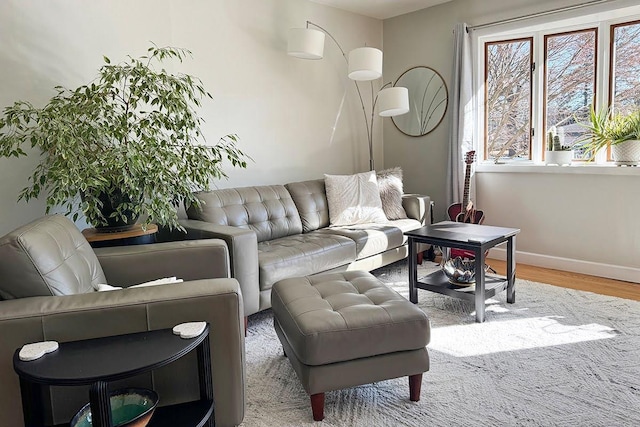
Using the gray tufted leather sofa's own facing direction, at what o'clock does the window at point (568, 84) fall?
The window is roughly at 10 o'clock from the gray tufted leather sofa.

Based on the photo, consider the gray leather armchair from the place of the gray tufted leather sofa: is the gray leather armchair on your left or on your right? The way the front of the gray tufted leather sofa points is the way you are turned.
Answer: on your right

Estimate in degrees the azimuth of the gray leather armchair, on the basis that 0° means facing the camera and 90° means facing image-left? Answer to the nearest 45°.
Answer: approximately 270°

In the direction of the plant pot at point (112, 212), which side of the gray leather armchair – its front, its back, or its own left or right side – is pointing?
left

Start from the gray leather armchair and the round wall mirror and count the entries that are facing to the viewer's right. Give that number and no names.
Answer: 1

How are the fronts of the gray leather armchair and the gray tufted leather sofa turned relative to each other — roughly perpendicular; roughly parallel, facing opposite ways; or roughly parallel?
roughly perpendicular

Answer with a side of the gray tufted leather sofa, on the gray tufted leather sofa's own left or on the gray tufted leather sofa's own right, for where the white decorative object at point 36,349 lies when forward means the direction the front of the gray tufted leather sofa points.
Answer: on the gray tufted leather sofa's own right

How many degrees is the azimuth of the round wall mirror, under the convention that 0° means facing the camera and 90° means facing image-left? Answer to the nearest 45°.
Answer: approximately 45°

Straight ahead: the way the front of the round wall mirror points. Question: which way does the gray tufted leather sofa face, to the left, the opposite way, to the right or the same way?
to the left

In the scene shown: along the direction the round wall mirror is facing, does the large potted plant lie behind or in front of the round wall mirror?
in front
